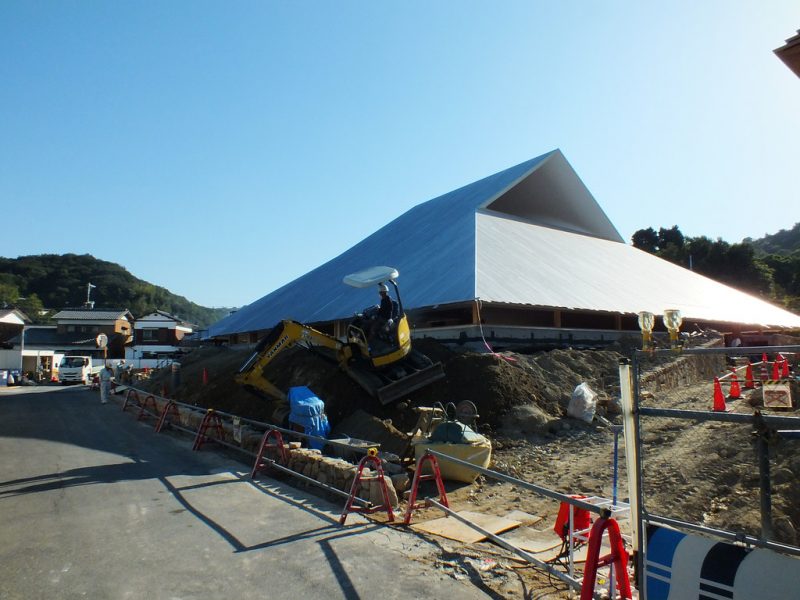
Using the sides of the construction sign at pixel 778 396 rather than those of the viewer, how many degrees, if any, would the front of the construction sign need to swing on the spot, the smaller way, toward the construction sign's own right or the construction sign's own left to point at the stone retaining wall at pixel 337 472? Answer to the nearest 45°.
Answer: approximately 90° to the construction sign's own right

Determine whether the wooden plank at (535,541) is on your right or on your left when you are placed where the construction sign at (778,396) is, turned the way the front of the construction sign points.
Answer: on your right

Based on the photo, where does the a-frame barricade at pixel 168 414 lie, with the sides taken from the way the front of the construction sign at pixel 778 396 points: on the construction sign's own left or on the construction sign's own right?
on the construction sign's own right

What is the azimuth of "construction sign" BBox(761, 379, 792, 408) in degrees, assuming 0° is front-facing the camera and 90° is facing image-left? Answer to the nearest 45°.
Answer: approximately 0°

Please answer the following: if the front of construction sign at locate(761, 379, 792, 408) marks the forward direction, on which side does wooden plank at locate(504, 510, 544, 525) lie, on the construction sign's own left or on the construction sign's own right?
on the construction sign's own right

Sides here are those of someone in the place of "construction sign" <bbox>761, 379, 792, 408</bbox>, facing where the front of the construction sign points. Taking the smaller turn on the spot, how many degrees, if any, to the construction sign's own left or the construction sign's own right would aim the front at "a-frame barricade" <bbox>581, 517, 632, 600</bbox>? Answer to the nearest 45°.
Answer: approximately 45° to the construction sign's own right

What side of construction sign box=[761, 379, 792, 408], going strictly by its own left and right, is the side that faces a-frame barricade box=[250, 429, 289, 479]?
right
